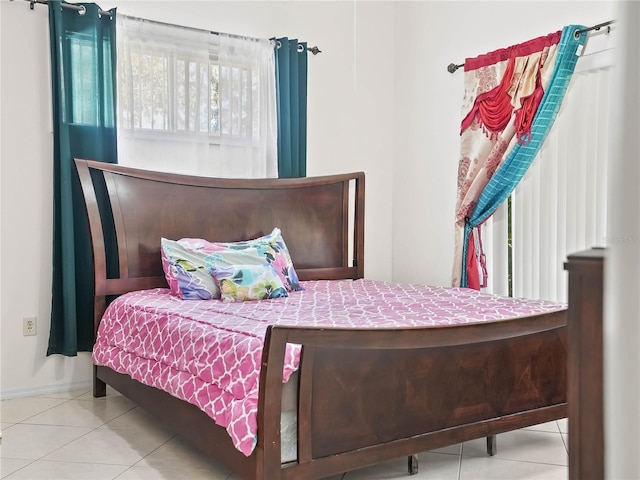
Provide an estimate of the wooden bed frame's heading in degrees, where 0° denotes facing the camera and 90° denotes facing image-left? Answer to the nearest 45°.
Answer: approximately 315°

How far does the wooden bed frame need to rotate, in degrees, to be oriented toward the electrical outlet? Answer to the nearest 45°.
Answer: approximately 180°

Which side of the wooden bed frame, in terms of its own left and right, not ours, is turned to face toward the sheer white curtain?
back

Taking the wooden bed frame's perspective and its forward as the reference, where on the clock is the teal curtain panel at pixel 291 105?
The teal curtain panel is roughly at 7 o'clock from the wooden bed frame.

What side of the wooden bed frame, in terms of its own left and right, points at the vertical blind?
left

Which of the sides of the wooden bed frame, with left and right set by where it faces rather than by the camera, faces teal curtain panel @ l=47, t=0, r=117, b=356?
back
